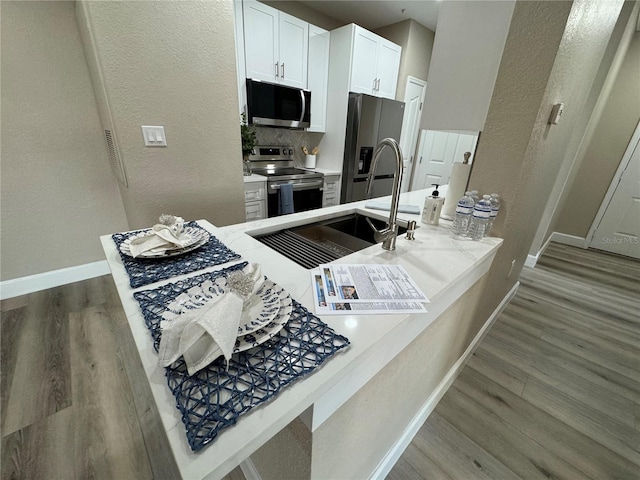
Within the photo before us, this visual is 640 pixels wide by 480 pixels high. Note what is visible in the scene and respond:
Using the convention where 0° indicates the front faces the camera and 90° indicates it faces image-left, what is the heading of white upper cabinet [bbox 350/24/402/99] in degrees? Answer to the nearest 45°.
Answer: approximately 315°

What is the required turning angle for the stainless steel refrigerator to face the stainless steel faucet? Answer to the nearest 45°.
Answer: approximately 45° to its right

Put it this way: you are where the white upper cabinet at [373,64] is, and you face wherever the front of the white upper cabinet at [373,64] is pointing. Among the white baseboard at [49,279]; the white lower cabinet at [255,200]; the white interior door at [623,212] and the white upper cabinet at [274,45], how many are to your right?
3

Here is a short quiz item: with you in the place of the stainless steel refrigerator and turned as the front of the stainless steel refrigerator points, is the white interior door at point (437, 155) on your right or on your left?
on your left

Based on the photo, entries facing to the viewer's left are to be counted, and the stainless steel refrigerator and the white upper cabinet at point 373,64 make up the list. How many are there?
0

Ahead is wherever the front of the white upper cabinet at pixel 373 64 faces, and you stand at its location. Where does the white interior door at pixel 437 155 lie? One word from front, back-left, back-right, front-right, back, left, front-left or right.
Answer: left

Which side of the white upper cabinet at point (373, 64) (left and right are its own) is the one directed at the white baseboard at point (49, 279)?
right

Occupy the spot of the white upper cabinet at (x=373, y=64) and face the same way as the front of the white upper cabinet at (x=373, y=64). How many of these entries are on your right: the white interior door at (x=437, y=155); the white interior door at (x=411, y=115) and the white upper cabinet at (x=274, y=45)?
1

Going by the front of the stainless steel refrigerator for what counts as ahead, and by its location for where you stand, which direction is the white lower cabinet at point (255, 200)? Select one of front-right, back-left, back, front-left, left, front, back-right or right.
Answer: right

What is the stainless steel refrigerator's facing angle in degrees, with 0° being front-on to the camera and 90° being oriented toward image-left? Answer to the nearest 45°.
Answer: approximately 315°

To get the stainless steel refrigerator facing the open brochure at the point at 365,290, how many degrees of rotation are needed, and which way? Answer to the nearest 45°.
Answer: approximately 45° to its right

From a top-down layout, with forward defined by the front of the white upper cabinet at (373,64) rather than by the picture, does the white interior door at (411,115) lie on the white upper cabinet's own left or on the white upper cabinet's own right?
on the white upper cabinet's own left

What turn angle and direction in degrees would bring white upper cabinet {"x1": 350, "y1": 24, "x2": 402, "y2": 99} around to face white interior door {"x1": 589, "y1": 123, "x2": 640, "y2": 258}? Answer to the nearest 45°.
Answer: approximately 45° to its left

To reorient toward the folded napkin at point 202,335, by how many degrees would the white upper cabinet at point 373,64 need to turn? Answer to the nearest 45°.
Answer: approximately 45° to its right

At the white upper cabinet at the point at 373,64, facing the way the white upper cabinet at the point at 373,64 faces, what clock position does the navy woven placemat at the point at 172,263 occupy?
The navy woven placemat is roughly at 2 o'clock from the white upper cabinet.
